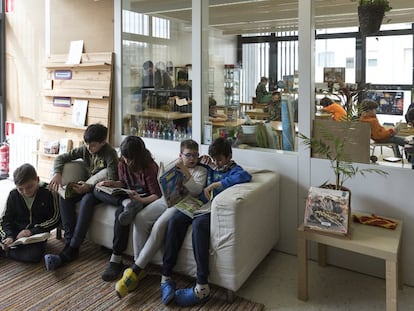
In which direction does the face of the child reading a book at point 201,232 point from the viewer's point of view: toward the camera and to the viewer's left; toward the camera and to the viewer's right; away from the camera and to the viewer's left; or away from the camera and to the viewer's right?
toward the camera and to the viewer's left

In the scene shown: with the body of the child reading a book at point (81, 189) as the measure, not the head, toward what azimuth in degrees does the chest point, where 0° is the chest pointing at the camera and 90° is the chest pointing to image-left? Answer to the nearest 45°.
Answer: approximately 45°

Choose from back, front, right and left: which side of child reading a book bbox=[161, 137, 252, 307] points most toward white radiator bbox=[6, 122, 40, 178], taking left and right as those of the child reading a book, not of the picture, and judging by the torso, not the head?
right

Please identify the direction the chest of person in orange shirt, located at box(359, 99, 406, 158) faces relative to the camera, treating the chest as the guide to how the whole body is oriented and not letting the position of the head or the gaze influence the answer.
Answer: to the viewer's right

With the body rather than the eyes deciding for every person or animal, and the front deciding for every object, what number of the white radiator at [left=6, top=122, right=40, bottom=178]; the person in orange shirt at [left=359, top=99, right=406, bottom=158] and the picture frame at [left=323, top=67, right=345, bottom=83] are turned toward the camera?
2

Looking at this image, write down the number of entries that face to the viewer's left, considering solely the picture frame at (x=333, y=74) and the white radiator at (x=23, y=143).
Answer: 0

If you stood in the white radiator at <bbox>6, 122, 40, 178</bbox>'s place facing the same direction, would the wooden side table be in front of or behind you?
in front

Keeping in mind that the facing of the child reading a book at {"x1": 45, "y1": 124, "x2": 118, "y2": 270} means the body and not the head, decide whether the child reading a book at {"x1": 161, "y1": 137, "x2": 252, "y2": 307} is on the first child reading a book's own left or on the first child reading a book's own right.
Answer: on the first child reading a book's own left
